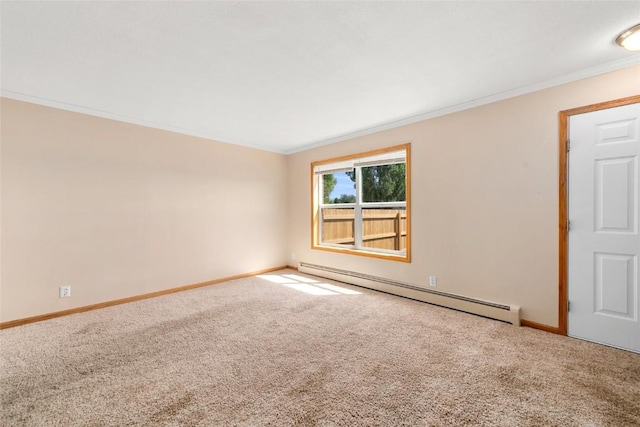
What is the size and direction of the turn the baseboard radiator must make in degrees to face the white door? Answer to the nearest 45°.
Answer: approximately 90° to its left

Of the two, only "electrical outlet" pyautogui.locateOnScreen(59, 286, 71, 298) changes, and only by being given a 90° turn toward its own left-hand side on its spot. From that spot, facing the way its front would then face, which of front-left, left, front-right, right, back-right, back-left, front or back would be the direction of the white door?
front-right

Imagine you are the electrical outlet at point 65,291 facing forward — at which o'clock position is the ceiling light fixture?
The ceiling light fixture is roughly at 11 o'clock from the electrical outlet.

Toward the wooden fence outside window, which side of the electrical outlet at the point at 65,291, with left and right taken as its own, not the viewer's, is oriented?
left

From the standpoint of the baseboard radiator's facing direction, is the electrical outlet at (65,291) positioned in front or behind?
in front

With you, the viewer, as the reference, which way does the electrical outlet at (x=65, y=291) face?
facing the viewer

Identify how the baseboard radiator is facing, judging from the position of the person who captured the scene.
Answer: facing the viewer and to the left of the viewer

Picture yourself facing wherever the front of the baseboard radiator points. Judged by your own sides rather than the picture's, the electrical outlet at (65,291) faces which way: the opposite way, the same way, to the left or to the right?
to the left
